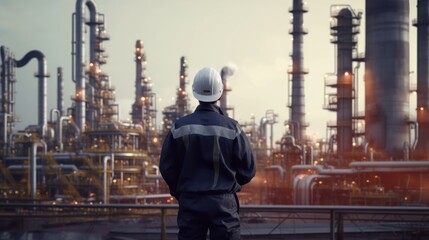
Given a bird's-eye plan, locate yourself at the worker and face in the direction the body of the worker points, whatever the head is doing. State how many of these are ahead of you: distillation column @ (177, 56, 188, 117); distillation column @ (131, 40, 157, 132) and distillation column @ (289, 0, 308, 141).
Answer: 3

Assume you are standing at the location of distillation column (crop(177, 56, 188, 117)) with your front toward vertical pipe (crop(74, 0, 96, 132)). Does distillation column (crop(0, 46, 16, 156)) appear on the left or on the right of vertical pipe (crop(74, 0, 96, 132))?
right

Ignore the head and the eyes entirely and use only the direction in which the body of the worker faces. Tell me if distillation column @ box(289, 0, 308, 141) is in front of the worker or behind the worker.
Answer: in front

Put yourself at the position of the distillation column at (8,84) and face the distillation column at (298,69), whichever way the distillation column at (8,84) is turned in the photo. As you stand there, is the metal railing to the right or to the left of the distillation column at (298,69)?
right

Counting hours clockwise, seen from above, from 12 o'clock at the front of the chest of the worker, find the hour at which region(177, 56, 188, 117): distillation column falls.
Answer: The distillation column is roughly at 12 o'clock from the worker.

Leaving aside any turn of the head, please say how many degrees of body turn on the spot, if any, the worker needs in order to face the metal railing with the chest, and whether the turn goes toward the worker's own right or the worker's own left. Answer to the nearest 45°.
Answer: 0° — they already face it

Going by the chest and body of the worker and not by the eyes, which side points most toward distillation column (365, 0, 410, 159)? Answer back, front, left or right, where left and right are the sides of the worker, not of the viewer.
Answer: front

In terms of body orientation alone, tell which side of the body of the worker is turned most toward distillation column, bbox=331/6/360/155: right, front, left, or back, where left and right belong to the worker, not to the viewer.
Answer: front

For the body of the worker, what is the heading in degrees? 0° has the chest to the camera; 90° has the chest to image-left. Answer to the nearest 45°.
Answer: approximately 180°

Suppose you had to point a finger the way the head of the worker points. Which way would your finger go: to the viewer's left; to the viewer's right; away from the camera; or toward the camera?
away from the camera

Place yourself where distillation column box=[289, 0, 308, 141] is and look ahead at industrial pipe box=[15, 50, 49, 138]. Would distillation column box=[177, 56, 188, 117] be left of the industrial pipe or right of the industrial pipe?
right
